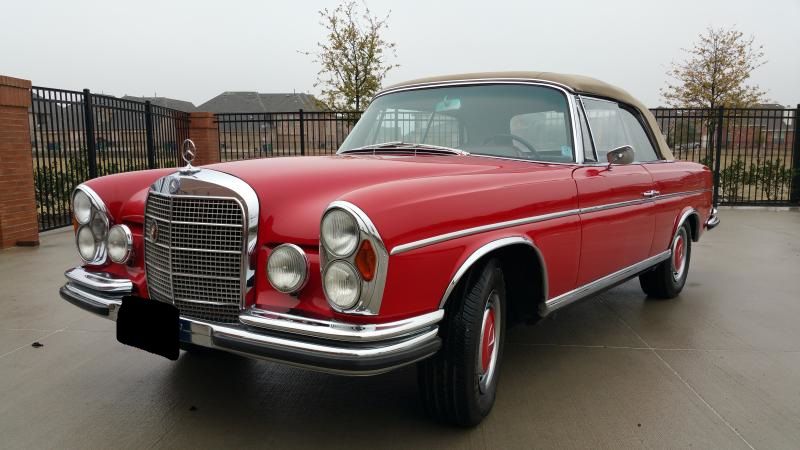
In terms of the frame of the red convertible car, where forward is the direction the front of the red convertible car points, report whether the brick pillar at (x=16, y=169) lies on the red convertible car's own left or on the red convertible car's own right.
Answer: on the red convertible car's own right

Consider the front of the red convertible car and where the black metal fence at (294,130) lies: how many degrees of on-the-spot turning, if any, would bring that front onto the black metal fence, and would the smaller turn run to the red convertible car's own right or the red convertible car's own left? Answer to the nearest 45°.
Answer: approximately 135° to the red convertible car's own right

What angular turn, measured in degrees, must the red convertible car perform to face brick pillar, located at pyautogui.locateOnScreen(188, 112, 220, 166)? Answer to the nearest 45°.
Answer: approximately 135° to its right

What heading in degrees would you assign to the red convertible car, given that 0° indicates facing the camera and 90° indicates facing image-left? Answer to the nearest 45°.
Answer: approximately 45°

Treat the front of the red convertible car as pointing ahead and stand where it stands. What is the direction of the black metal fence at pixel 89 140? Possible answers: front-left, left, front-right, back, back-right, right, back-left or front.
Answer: right
